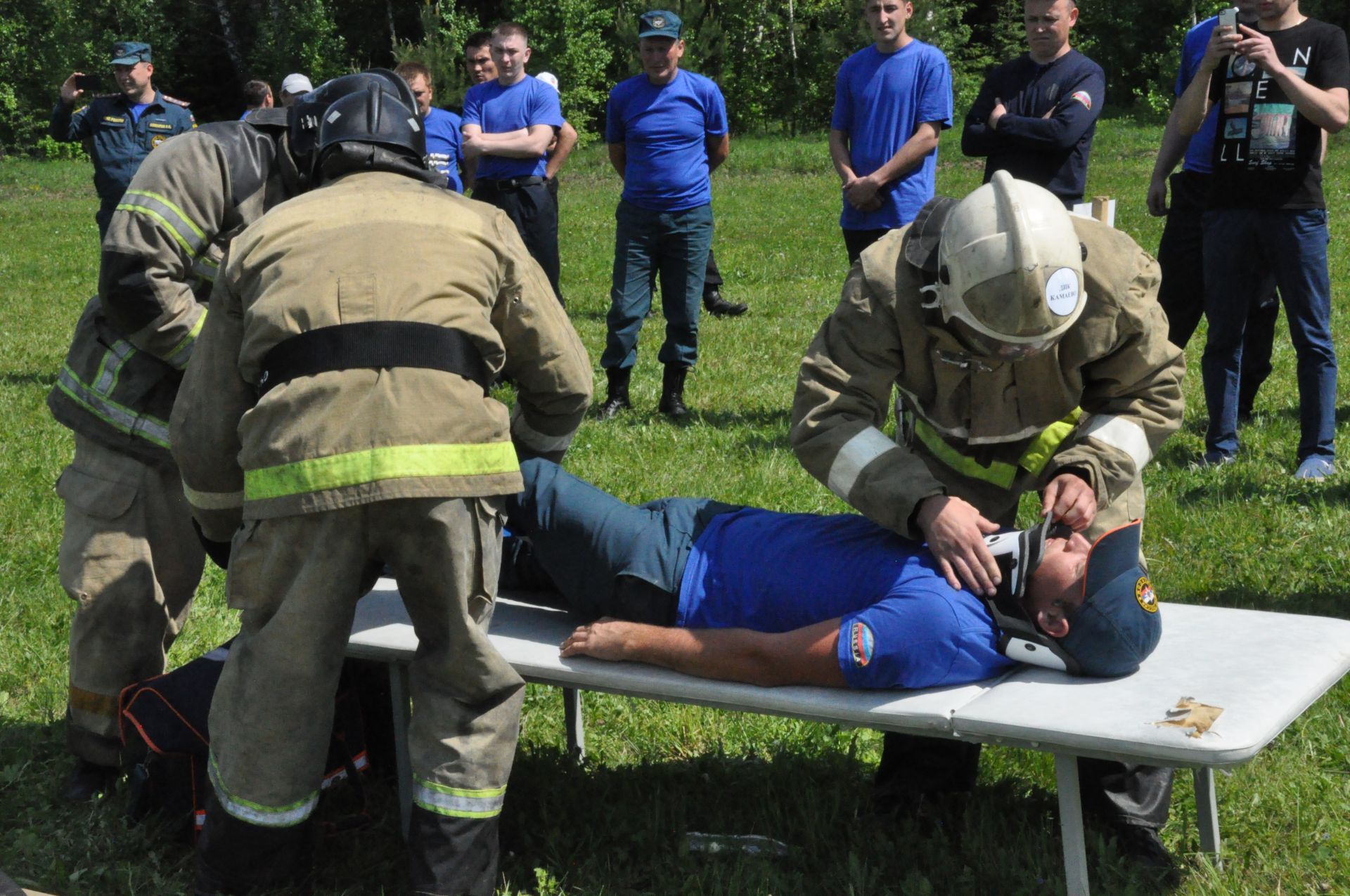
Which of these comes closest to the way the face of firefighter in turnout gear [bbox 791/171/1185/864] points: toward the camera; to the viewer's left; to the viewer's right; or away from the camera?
toward the camera

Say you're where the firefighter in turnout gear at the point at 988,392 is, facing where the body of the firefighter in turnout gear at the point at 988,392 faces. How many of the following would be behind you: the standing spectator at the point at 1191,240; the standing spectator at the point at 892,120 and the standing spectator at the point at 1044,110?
3

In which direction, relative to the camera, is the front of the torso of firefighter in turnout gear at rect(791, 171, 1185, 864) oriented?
toward the camera

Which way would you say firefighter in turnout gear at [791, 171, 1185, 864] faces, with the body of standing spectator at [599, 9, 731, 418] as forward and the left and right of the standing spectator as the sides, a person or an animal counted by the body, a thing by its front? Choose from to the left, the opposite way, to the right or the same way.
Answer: the same way

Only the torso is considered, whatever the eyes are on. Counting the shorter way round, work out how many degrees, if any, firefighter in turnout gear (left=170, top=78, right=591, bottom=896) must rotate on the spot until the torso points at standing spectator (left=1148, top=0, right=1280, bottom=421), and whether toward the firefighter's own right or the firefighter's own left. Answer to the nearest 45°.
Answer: approximately 45° to the firefighter's own right

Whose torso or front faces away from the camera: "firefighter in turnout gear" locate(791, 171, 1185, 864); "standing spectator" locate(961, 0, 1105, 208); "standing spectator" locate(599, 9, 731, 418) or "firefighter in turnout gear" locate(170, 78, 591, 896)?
"firefighter in turnout gear" locate(170, 78, 591, 896)

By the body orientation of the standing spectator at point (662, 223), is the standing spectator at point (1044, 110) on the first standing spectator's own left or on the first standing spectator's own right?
on the first standing spectator's own left

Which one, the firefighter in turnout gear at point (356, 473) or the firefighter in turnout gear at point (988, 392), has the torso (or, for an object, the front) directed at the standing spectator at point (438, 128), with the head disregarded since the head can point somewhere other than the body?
the firefighter in turnout gear at point (356, 473)

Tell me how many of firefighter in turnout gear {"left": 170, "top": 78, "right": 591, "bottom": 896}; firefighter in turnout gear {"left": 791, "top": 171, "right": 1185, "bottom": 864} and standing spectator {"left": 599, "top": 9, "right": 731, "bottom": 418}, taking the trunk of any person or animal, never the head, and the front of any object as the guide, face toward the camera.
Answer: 2

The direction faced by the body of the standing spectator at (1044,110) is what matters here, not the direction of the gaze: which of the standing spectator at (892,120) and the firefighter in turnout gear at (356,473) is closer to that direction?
the firefighter in turnout gear

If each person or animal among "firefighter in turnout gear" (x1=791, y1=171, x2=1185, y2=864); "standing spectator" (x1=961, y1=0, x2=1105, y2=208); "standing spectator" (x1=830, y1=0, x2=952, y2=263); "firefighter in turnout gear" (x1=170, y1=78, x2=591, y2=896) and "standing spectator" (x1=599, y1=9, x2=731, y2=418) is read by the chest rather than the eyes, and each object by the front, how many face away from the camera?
1

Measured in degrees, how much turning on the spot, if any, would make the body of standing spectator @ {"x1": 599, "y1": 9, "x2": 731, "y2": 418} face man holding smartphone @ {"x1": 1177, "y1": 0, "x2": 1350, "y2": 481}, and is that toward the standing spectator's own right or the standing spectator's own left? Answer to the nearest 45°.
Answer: approximately 45° to the standing spectator's own left

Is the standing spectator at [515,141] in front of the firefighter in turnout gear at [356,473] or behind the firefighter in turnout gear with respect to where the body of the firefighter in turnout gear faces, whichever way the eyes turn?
in front

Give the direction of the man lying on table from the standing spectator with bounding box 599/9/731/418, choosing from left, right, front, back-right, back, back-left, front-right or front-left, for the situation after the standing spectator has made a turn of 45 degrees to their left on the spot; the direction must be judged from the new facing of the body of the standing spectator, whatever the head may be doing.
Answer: front-right

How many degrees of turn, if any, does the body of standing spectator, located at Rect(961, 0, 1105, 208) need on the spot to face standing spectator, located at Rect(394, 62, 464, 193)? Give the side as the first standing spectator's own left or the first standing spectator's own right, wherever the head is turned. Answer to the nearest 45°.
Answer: approximately 45° to the first standing spectator's own right

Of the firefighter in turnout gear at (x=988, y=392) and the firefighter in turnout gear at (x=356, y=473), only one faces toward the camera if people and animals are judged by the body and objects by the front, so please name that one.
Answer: the firefighter in turnout gear at (x=988, y=392)

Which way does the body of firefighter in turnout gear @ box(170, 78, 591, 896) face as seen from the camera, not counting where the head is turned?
away from the camera

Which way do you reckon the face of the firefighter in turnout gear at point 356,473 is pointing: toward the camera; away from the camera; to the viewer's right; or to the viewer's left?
away from the camera
